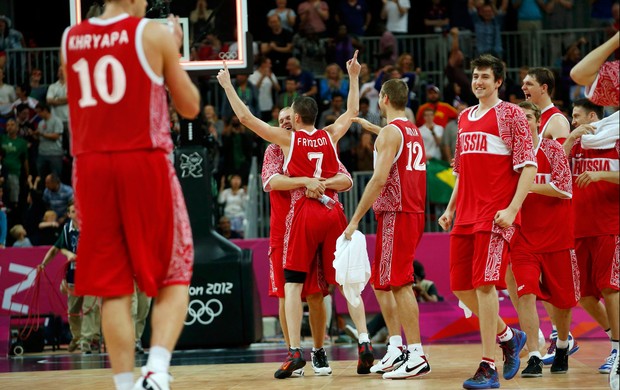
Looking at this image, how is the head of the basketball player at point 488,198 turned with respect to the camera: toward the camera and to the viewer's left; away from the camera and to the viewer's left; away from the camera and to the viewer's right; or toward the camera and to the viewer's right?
toward the camera and to the viewer's left

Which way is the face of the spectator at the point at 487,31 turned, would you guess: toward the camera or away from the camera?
toward the camera

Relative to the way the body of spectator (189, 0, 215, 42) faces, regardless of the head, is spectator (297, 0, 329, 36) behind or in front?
behind

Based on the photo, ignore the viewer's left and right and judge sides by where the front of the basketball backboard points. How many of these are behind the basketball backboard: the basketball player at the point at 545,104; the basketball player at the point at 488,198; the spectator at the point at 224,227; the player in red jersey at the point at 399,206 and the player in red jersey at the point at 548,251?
1

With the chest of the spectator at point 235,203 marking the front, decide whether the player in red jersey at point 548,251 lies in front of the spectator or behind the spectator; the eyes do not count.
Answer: in front

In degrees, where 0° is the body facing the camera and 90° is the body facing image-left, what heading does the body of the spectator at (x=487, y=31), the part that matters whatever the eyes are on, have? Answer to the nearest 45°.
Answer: approximately 0°

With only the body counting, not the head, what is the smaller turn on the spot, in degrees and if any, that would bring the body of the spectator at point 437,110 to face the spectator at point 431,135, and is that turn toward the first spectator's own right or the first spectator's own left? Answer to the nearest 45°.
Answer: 0° — they already face them

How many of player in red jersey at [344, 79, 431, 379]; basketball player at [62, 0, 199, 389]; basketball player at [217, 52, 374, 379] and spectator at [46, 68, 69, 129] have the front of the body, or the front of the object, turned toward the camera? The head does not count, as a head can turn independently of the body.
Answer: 1

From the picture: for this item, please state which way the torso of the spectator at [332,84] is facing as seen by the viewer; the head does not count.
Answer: toward the camera

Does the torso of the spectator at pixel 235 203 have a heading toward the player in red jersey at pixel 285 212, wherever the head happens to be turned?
yes

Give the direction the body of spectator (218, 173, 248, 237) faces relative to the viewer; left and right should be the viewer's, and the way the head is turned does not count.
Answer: facing the viewer
